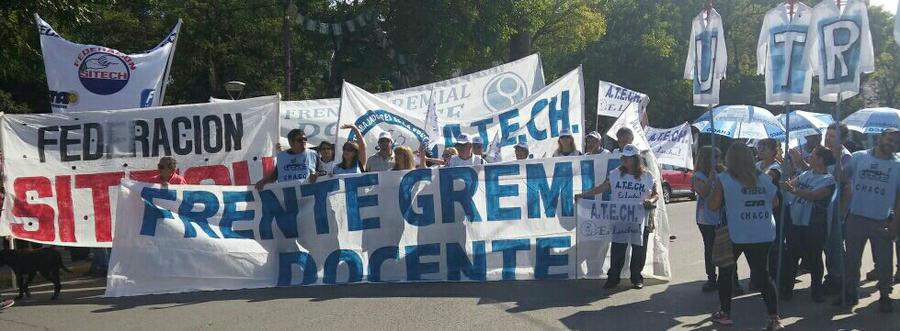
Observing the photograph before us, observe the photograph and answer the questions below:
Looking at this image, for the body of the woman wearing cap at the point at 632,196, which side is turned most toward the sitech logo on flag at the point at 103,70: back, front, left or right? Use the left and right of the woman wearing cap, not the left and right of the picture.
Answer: right

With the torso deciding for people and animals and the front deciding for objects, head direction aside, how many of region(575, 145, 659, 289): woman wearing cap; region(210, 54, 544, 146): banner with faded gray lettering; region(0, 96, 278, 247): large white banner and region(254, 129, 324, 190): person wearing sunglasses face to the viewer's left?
0

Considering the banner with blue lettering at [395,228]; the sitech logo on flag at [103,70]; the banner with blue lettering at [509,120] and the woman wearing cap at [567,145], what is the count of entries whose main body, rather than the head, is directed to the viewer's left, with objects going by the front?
0

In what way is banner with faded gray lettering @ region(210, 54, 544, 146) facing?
toward the camera

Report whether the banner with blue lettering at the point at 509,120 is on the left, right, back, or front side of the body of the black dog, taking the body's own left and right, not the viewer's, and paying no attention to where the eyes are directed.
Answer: back

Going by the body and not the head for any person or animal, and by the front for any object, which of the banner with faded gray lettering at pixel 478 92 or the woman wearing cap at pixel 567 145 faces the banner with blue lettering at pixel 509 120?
the banner with faded gray lettering at pixel 478 92

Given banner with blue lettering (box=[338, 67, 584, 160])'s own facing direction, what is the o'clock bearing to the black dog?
The black dog is roughly at 2 o'clock from the banner with blue lettering.

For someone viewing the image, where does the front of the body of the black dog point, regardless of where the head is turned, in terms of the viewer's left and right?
facing to the left of the viewer

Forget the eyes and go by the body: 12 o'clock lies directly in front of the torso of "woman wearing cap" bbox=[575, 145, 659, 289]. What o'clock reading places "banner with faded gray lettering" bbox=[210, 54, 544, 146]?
The banner with faded gray lettering is roughly at 5 o'clock from the woman wearing cap.
